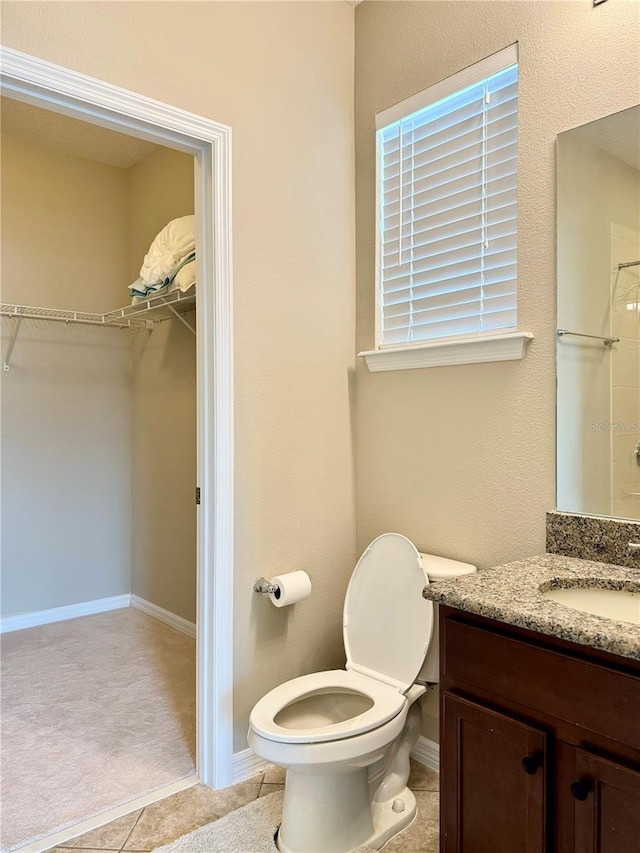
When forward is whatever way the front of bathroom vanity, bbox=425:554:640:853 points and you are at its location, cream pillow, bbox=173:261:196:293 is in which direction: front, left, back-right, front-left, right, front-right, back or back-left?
right

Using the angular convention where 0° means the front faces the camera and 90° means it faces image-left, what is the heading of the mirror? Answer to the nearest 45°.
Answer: approximately 45°

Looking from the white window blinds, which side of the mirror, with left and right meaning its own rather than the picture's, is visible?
right

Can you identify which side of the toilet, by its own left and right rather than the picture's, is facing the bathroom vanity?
left

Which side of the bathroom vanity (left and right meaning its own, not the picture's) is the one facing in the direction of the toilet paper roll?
right

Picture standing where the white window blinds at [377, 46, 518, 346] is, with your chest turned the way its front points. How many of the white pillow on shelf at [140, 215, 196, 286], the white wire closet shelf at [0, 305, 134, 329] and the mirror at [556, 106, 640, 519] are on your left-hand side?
1

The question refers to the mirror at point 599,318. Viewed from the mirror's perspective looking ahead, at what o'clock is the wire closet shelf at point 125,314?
The wire closet shelf is roughly at 2 o'clock from the mirror.
